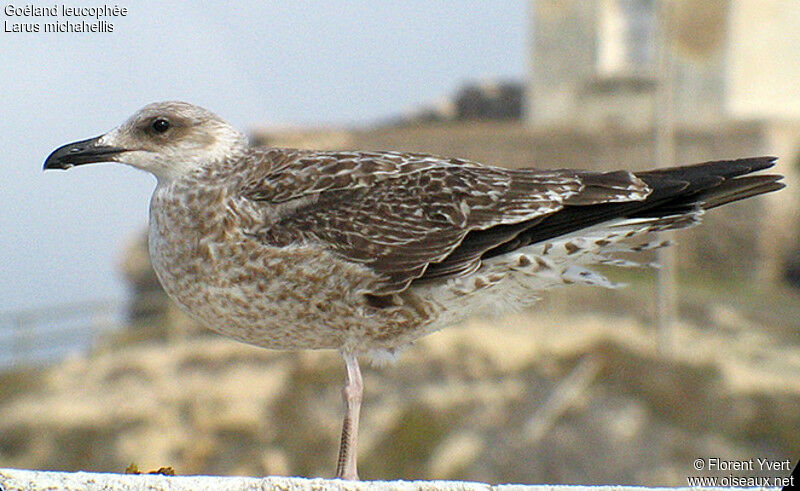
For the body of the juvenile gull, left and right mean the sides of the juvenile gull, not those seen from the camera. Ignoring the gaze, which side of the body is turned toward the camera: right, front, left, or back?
left

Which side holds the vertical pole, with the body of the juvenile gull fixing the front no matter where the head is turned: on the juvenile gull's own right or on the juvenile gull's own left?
on the juvenile gull's own right
